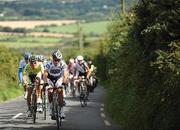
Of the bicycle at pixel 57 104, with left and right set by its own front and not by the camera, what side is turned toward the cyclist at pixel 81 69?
back

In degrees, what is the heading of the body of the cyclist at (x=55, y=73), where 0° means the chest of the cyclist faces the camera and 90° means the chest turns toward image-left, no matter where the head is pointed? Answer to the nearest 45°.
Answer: approximately 0°

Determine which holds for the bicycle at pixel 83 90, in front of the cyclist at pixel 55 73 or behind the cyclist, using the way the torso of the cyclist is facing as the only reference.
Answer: behind

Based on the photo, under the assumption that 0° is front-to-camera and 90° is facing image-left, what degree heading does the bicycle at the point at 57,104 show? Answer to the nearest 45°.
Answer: approximately 0°
